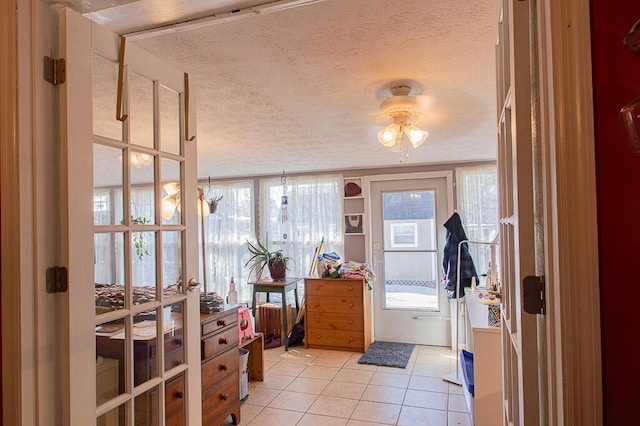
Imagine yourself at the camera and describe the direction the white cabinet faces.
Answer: facing to the left of the viewer

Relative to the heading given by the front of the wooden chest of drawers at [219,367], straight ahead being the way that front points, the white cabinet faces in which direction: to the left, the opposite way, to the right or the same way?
the opposite way

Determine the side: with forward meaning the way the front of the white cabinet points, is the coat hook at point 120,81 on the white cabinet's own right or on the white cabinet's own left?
on the white cabinet's own left

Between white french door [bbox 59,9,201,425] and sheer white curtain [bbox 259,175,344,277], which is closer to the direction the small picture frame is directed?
the white french door

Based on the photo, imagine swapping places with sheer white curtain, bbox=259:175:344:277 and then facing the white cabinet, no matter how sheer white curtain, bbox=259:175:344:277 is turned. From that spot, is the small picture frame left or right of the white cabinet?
left

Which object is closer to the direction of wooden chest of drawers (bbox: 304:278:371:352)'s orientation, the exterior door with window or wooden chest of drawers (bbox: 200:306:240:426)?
the wooden chest of drawers

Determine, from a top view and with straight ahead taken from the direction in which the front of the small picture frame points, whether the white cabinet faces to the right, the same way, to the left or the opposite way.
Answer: to the right

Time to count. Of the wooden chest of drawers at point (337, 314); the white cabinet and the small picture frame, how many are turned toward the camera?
2

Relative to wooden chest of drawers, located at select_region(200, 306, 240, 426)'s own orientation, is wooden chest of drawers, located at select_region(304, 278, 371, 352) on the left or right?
on its left
